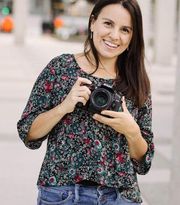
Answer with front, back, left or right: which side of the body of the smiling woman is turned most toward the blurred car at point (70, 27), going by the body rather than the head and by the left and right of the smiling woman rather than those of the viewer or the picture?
back

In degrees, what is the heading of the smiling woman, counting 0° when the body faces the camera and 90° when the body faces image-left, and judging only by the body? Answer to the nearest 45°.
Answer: approximately 0°
